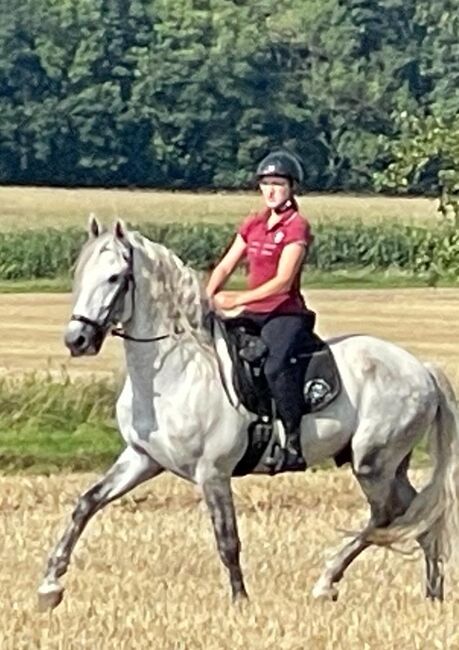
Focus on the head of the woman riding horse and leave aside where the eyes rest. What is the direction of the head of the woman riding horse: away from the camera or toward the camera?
toward the camera

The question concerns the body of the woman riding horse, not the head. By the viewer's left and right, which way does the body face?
facing the viewer and to the left of the viewer
